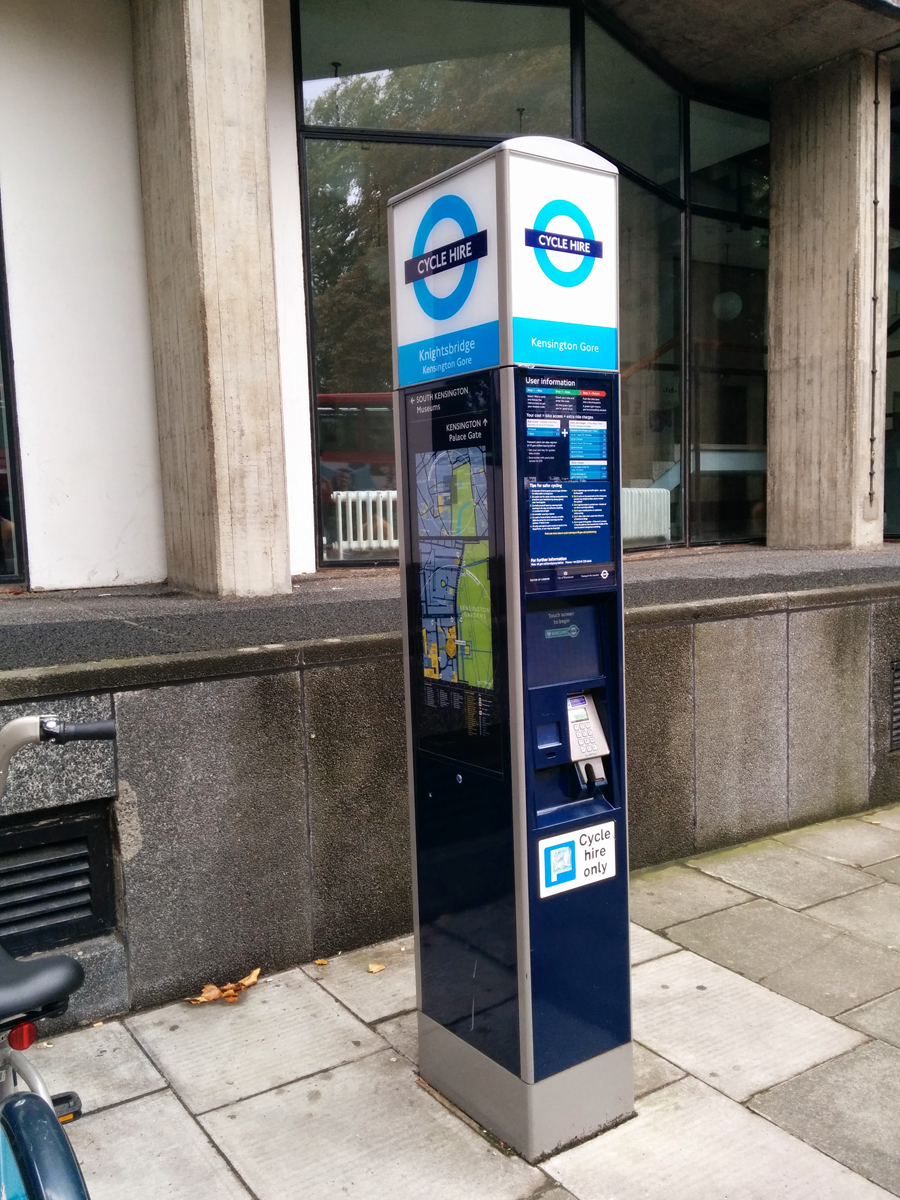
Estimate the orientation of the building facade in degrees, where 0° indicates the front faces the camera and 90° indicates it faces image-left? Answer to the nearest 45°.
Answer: approximately 315°

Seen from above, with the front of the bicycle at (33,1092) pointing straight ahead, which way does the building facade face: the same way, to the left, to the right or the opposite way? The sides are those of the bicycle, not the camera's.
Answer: the opposite way

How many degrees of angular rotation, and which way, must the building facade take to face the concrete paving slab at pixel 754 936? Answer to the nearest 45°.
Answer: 0° — it already faces it

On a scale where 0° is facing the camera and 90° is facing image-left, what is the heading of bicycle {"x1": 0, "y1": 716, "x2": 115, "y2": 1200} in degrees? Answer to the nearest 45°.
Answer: approximately 135°

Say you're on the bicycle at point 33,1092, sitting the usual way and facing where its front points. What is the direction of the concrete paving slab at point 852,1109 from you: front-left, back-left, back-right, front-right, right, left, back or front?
back-right

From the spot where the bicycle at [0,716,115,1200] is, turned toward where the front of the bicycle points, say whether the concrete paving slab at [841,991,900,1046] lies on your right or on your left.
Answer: on your right

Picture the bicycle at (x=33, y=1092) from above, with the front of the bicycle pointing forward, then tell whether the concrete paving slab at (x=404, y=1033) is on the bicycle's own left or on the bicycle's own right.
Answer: on the bicycle's own right

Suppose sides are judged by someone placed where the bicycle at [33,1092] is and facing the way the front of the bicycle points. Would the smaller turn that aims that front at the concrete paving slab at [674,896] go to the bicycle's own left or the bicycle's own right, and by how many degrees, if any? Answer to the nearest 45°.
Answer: approximately 90° to the bicycle's own right

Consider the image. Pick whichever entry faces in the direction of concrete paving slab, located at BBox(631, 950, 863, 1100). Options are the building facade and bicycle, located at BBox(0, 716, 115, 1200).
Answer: the building facade
